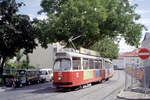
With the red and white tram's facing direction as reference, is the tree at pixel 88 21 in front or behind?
behind

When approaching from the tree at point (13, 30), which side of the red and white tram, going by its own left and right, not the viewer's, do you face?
right

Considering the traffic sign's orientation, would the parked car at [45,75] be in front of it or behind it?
behind

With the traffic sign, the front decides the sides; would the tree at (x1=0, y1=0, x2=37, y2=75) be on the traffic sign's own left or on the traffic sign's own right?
on the traffic sign's own right

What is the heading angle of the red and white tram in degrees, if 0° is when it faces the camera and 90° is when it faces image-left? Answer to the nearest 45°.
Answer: approximately 45°

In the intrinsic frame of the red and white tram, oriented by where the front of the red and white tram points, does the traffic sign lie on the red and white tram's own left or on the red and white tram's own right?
on the red and white tram's own left

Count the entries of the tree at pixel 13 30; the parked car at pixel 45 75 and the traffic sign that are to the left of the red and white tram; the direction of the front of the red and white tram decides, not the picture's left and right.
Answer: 1

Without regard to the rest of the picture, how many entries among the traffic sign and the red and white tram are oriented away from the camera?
0

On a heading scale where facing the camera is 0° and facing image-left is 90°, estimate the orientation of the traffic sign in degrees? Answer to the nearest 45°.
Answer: approximately 0°
